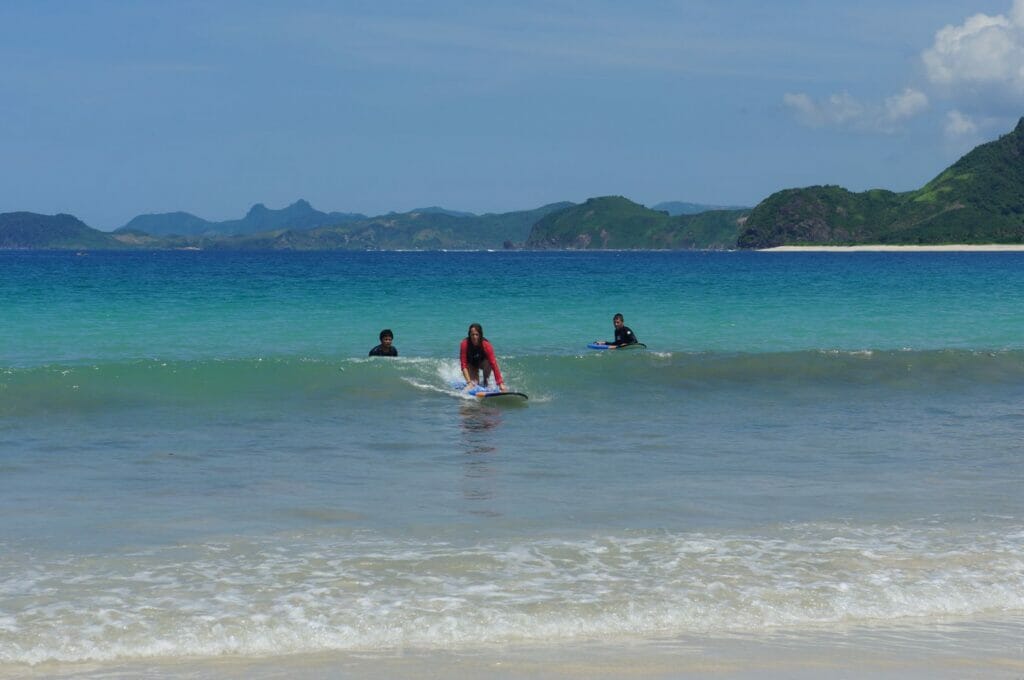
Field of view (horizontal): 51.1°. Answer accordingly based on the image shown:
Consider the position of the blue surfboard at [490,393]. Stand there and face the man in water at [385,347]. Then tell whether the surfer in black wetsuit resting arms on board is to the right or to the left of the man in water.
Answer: right

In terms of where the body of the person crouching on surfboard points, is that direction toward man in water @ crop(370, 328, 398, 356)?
no

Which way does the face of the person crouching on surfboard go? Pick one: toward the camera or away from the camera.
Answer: toward the camera

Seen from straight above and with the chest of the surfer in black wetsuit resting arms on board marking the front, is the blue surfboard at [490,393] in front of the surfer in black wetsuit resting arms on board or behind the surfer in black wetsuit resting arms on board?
in front

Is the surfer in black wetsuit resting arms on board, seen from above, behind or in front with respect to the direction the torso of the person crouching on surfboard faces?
behind

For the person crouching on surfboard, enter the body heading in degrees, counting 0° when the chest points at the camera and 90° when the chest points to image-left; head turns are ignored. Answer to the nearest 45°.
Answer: approximately 0°

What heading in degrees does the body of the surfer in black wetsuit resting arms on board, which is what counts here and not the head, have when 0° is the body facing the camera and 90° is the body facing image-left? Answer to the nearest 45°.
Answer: approximately 45°
